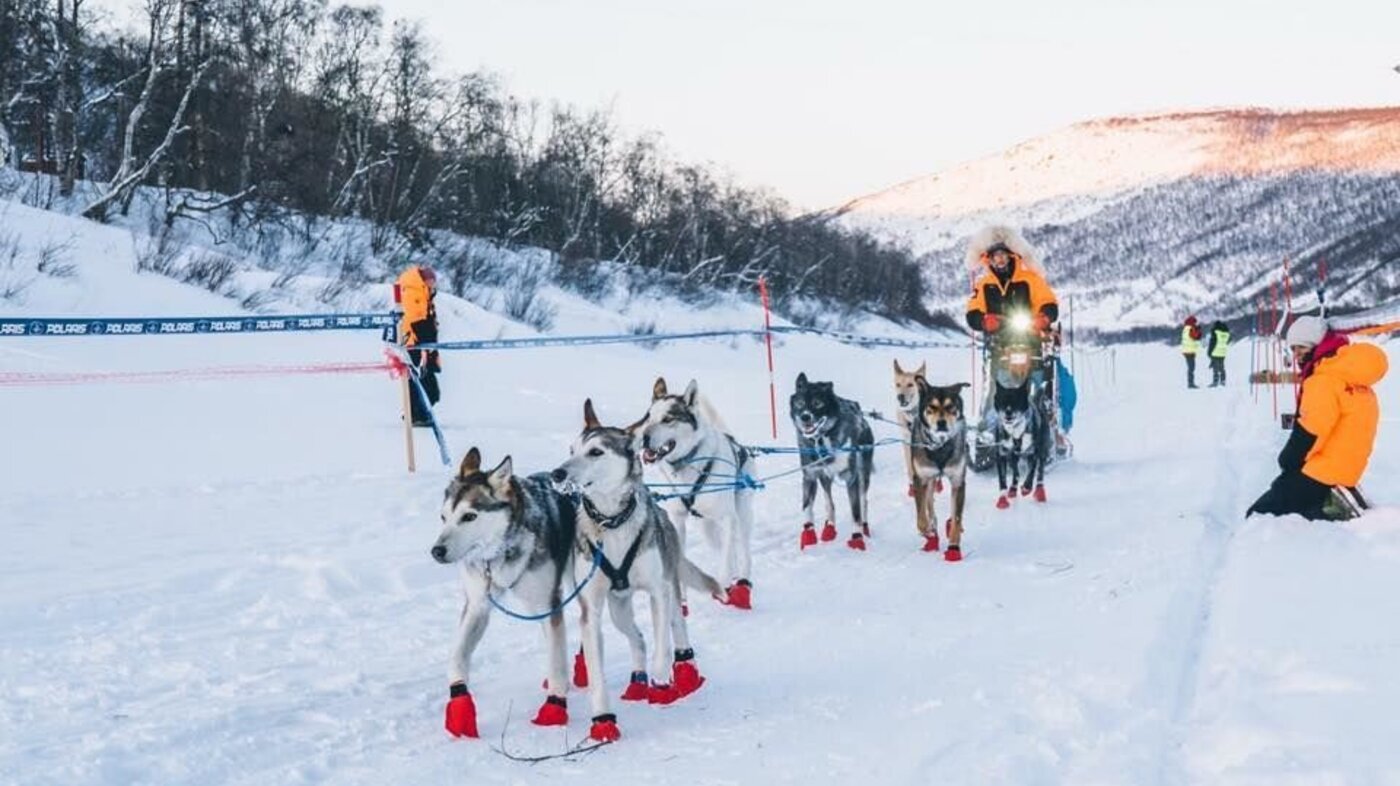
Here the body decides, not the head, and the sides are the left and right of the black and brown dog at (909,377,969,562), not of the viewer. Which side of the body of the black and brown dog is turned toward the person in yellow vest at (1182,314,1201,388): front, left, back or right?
back

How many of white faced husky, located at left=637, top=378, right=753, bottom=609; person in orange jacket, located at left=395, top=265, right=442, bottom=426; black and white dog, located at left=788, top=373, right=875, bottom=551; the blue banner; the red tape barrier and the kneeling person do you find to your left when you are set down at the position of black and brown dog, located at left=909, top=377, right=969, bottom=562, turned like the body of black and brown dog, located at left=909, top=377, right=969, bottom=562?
1

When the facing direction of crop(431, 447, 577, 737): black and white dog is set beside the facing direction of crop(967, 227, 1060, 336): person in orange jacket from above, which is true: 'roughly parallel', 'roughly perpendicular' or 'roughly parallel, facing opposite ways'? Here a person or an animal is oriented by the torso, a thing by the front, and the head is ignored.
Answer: roughly parallel

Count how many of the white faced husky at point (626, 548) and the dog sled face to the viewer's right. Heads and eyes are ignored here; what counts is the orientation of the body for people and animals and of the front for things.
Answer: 0

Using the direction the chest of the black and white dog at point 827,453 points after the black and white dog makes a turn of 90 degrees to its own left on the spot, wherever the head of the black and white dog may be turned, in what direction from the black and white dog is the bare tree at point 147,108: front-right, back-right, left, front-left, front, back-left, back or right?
back

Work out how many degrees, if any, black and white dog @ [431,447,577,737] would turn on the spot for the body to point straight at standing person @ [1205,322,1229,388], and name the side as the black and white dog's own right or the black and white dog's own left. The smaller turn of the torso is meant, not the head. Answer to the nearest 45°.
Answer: approximately 180°

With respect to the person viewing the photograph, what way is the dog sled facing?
facing the viewer

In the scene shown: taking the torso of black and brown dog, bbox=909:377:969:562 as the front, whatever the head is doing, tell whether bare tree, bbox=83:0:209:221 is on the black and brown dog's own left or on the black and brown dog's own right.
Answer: on the black and brown dog's own right

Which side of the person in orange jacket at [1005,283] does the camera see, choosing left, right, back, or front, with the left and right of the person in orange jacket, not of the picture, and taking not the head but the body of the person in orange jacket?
front

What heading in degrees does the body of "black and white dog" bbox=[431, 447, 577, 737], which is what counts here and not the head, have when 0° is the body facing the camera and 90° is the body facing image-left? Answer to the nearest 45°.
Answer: approximately 45°

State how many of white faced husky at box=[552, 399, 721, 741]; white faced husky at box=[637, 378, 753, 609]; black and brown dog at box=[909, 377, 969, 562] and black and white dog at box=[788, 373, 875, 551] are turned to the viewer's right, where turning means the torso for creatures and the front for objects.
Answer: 0

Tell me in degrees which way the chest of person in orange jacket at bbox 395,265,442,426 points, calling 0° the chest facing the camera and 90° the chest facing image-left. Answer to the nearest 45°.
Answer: approximately 270°

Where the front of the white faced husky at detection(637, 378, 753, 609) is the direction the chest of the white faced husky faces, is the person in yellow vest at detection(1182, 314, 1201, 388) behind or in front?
behind

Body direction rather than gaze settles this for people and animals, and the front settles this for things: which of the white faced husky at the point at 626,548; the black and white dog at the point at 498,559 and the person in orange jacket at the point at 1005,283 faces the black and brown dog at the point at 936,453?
the person in orange jacket

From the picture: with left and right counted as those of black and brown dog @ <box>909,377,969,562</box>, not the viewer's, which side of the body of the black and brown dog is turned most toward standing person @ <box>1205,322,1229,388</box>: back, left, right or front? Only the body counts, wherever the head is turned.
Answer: back

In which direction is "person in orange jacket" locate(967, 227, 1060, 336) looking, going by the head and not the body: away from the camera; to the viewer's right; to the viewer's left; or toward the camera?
toward the camera
